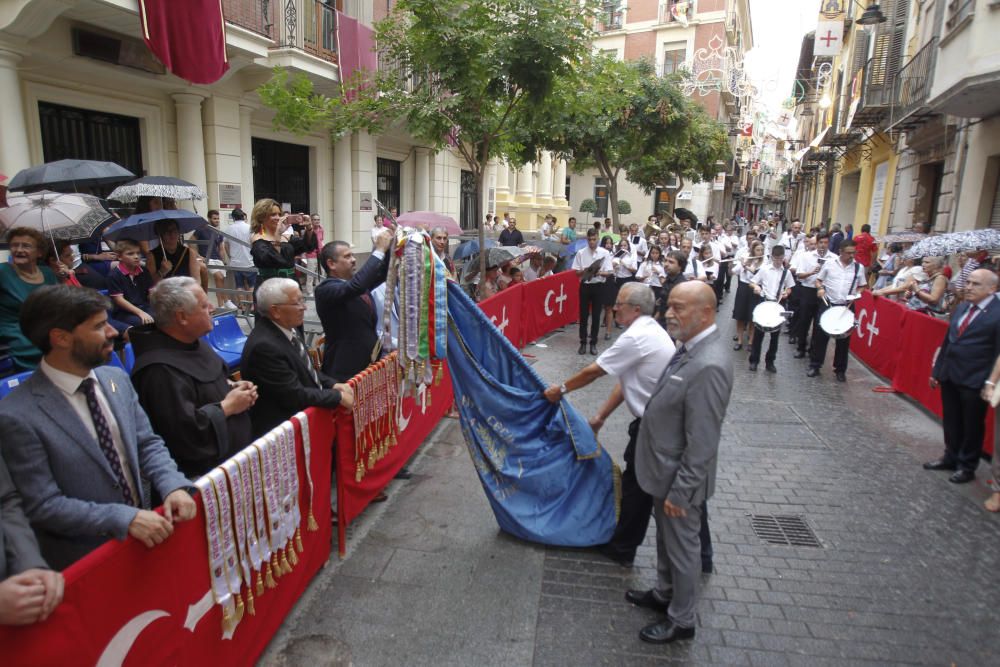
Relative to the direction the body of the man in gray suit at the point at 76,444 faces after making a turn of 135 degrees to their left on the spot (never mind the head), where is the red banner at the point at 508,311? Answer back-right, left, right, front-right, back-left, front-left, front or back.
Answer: front-right

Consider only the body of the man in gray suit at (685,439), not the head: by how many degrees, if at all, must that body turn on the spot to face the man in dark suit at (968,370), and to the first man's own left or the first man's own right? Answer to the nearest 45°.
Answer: approximately 135° to the first man's own right

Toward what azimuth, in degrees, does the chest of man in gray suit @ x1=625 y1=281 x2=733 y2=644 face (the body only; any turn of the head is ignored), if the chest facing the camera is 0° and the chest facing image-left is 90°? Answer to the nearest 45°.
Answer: approximately 90°

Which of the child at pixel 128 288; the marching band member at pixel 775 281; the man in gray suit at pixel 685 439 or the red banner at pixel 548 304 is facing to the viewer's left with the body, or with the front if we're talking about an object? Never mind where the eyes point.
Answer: the man in gray suit

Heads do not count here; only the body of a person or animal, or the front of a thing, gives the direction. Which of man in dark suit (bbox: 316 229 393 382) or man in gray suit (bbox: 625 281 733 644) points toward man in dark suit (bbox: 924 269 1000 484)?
man in dark suit (bbox: 316 229 393 382)

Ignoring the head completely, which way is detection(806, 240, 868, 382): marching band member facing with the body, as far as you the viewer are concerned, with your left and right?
facing the viewer

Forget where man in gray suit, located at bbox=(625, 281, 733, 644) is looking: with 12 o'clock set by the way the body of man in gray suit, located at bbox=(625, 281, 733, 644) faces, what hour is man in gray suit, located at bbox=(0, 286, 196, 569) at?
man in gray suit, located at bbox=(0, 286, 196, 569) is roughly at 11 o'clock from man in gray suit, located at bbox=(625, 281, 733, 644).

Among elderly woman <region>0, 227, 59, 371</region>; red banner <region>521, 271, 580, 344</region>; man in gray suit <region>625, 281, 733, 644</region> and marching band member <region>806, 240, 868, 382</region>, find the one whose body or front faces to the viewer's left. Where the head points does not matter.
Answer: the man in gray suit

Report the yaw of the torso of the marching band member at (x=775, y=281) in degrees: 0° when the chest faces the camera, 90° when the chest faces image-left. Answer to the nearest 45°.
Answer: approximately 0°

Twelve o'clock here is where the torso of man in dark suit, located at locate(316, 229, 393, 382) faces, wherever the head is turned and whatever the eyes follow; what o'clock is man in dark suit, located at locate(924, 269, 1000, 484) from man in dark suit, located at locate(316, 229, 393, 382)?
man in dark suit, located at locate(924, 269, 1000, 484) is roughly at 12 o'clock from man in dark suit, located at locate(316, 229, 393, 382).

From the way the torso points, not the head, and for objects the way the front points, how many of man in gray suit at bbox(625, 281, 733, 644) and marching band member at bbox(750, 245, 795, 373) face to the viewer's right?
0

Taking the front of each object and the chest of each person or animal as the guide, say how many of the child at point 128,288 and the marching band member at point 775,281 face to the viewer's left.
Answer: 0

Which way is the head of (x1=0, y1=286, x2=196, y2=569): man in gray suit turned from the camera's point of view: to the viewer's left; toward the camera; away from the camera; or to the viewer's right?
to the viewer's right

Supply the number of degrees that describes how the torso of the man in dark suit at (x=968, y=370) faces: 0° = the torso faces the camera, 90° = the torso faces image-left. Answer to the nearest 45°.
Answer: approximately 45°

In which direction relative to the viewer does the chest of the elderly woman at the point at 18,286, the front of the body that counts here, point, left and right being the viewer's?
facing the viewer and to the right of the viewer

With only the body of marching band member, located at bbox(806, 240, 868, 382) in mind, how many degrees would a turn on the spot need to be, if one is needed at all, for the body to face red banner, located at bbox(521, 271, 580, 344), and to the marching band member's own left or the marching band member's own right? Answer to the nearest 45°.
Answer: approximately 90° to the marching band member's own right

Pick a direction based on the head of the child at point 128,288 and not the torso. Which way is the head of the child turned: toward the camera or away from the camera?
toward the camera

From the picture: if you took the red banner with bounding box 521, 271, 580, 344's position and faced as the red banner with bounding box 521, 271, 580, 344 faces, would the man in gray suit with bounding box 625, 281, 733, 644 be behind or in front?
in front

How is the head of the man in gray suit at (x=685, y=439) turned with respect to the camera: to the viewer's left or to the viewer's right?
to the viewer's left
